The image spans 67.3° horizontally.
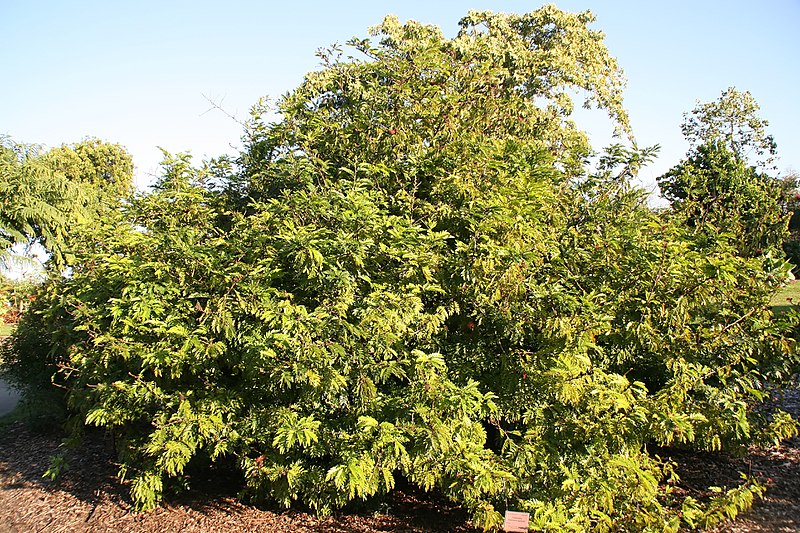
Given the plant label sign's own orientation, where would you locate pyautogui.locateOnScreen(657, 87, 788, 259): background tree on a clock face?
The background tree is roughly at 7 o'clock from the plant label sign.

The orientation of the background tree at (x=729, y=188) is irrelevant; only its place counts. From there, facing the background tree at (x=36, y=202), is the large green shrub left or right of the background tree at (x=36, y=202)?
left

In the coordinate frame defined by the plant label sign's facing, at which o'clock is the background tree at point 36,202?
The background tree is roughly at 4 o'clock from the plant label sign.

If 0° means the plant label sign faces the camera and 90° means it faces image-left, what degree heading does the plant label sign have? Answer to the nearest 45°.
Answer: approximately 0°
